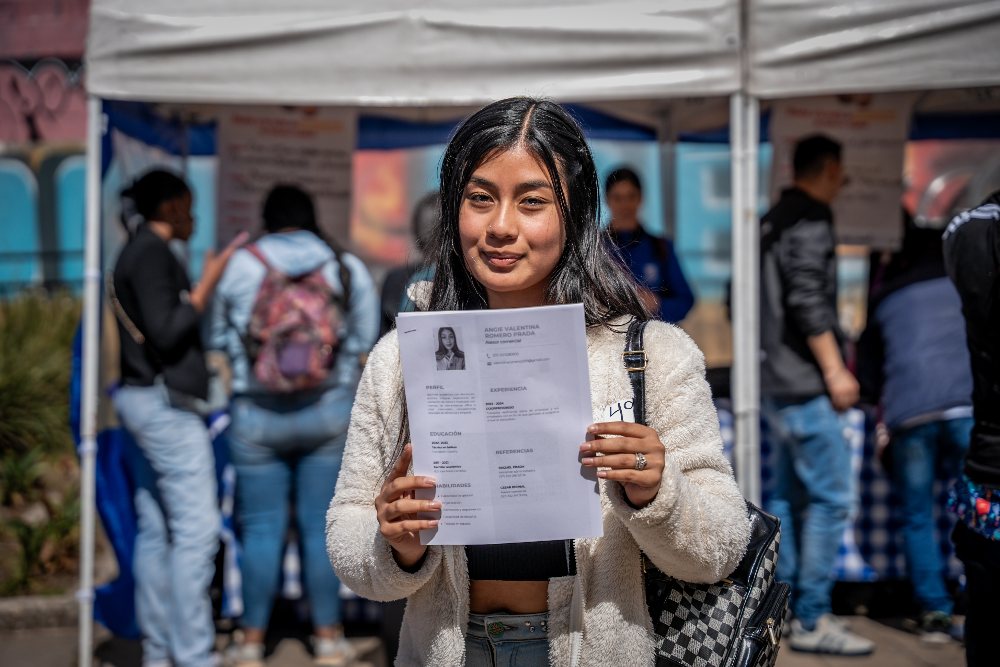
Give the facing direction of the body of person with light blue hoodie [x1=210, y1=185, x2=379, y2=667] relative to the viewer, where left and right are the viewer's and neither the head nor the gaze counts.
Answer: facing away from the viewer

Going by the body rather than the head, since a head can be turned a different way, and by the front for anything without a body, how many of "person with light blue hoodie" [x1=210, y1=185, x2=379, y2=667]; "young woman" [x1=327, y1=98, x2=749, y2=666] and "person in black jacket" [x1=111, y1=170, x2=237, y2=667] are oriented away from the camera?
1

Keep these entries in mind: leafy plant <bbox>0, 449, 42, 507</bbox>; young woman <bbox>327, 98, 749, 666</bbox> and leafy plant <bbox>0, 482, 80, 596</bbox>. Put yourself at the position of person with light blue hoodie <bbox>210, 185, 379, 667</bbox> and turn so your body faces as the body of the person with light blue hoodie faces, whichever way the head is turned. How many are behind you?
1

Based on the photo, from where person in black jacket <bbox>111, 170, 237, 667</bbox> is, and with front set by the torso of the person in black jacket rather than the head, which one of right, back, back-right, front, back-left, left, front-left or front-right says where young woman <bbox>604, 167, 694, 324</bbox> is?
front

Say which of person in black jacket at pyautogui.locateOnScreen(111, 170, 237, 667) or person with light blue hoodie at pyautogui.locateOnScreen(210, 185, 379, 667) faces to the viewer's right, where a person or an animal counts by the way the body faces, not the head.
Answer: the person in black jacket

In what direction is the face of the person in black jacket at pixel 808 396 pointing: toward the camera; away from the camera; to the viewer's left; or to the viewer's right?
to the viewer's right

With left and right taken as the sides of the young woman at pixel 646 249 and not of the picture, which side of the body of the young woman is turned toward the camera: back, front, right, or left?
front

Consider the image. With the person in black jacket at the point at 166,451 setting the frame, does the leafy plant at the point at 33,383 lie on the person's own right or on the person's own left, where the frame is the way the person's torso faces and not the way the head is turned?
on the person's own left

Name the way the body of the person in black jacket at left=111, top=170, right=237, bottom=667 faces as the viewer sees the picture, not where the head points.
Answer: to the viewer's right

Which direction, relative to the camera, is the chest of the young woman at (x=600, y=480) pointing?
toward the camera

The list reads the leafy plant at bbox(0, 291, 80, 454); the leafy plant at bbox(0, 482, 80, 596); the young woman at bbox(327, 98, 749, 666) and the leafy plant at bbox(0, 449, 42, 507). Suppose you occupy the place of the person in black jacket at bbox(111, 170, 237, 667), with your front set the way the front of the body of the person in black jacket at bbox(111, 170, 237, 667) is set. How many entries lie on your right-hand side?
1

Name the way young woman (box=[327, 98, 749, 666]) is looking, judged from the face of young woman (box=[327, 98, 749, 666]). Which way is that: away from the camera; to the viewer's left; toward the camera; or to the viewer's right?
toward the camera
